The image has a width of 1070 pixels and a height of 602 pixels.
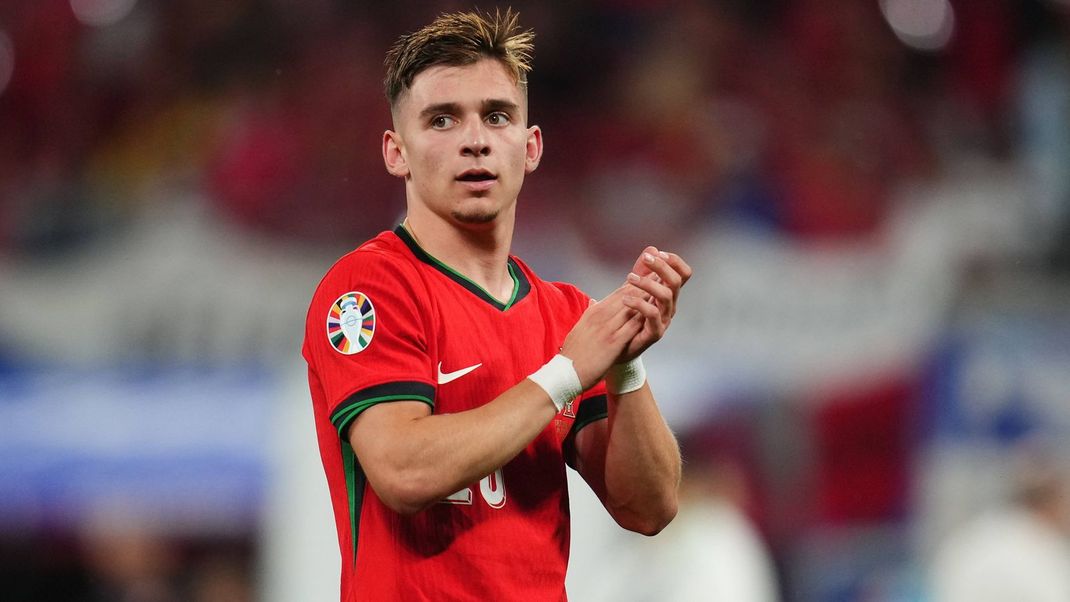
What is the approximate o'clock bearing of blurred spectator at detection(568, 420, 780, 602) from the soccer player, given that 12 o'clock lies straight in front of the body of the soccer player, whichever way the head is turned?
The blurred spectator is roughly at 8 o'clock from the soccer player.

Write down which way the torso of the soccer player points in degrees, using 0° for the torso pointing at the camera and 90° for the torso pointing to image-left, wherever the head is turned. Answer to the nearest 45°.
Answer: approximately 315°

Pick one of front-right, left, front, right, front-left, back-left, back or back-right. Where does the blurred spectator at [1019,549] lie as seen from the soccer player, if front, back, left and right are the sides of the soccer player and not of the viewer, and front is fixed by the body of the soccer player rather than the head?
left
